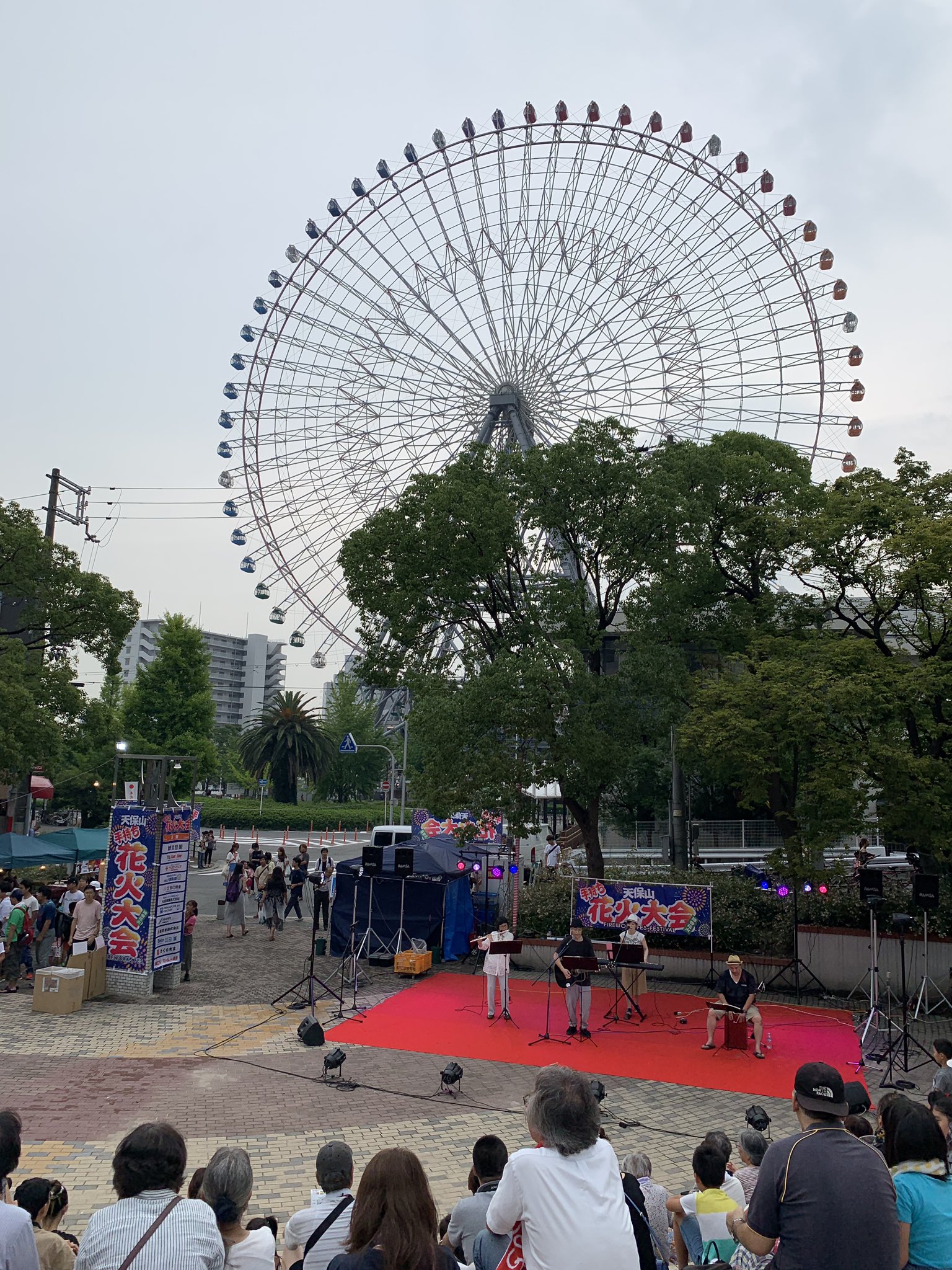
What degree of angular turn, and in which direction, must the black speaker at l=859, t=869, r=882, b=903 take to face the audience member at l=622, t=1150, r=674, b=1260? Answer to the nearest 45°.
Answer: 0° — it already faces them

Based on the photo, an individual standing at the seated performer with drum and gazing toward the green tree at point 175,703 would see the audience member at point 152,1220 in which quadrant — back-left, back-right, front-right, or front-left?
back-left

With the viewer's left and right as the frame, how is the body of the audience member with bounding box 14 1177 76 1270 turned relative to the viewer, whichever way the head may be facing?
facing away from the viewer and to the right of the viewer

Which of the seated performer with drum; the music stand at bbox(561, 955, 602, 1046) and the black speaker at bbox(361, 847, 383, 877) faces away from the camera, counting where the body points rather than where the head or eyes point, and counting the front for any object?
the music stand

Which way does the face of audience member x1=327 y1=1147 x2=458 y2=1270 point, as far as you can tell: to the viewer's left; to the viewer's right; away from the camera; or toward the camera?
away from the camera

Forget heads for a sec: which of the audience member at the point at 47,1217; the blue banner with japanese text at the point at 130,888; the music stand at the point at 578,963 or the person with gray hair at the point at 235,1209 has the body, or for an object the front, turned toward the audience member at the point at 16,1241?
the blue banner with japanese text

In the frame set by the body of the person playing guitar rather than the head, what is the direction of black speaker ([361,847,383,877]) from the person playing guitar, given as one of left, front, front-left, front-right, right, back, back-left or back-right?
back-right

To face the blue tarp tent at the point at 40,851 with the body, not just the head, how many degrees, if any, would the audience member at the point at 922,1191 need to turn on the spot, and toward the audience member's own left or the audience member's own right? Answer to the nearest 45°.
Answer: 0° — they already face it

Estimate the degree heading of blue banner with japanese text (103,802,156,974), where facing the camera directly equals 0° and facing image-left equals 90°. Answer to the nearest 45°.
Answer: approximately 0°

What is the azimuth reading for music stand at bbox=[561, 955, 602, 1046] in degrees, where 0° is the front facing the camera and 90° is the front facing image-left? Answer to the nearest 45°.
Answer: approximately 180°

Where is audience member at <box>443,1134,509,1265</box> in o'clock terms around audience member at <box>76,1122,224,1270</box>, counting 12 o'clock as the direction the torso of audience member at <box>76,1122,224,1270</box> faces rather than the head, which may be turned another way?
audience member at <box>443,1134,509,1265</box> is roughly at 2 o'clock from audience member at <box>76,1122,224,1270</box>.

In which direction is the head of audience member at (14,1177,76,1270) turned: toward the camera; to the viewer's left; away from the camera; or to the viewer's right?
away from the camera

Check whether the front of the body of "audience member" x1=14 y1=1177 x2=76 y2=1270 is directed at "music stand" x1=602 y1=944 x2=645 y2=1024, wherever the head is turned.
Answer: yes

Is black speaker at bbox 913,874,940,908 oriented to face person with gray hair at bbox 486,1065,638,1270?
yes
